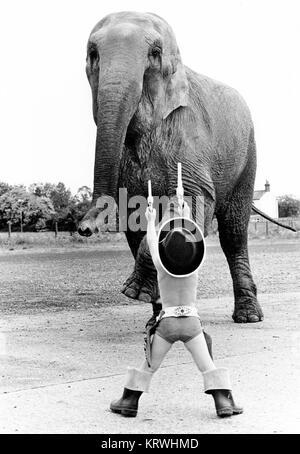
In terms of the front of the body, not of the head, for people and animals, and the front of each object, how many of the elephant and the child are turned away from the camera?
1

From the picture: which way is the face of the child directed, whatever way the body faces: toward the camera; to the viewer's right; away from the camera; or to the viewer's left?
away from the camera

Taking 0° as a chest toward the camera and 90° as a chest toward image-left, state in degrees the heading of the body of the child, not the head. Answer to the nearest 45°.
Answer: approximately 180°

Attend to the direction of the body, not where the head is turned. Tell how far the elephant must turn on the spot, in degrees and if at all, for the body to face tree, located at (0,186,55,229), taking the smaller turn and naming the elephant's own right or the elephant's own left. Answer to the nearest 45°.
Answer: approximately 90° to the elephant's own right

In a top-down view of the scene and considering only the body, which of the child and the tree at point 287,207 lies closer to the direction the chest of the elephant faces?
the child

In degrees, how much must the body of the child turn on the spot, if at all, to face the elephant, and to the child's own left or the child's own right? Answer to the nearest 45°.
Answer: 0° — they already face it

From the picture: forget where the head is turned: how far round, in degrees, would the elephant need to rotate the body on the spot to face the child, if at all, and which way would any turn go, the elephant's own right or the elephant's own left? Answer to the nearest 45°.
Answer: approximately 45° to the elephant's own left

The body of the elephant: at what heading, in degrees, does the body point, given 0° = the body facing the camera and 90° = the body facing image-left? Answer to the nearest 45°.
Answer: approximately 45°

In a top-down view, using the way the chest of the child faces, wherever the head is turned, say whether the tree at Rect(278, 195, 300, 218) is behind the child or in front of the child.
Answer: in front

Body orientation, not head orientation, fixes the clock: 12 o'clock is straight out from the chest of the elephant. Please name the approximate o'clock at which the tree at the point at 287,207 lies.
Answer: The tree is roughly at 5 o'clock from the elephant.

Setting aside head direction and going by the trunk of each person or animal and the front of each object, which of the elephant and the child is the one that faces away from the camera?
the child
